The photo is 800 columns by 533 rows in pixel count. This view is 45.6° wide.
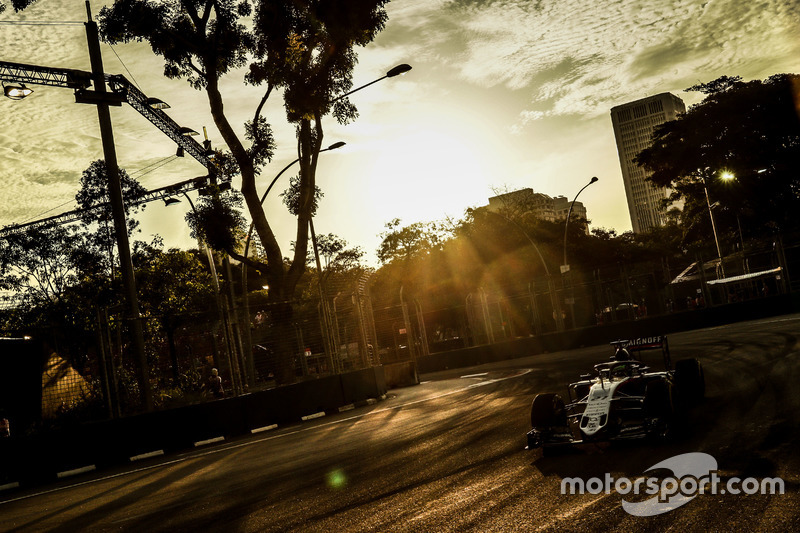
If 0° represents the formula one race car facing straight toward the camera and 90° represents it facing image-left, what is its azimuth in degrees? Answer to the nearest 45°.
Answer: approximately 45°

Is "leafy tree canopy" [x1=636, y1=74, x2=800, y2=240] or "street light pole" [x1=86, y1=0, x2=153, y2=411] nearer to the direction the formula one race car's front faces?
the street light pole

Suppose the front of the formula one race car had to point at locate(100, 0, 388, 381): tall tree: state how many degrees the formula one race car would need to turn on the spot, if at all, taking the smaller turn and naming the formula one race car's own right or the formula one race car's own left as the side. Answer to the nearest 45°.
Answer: approximately 90° to the formula one race car's own right

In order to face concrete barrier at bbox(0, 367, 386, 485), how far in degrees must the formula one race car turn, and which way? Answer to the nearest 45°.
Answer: approximately 90° to its right

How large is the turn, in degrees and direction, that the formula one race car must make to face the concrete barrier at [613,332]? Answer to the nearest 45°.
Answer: approximately 135° to its right

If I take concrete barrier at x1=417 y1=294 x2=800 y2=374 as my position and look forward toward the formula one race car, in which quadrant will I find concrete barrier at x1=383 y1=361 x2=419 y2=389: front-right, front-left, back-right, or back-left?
front-right

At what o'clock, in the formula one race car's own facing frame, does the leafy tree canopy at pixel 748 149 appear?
The leafy tree canopy is roughly at 5 o'clock from the formula one race car.

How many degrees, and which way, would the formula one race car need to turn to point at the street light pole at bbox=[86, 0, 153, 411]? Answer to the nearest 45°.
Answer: approximately 90° to its right

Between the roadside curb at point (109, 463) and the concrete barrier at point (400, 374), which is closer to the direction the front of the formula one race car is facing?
the roadside curb

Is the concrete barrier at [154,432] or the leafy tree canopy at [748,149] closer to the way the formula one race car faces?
the concrete barrier
